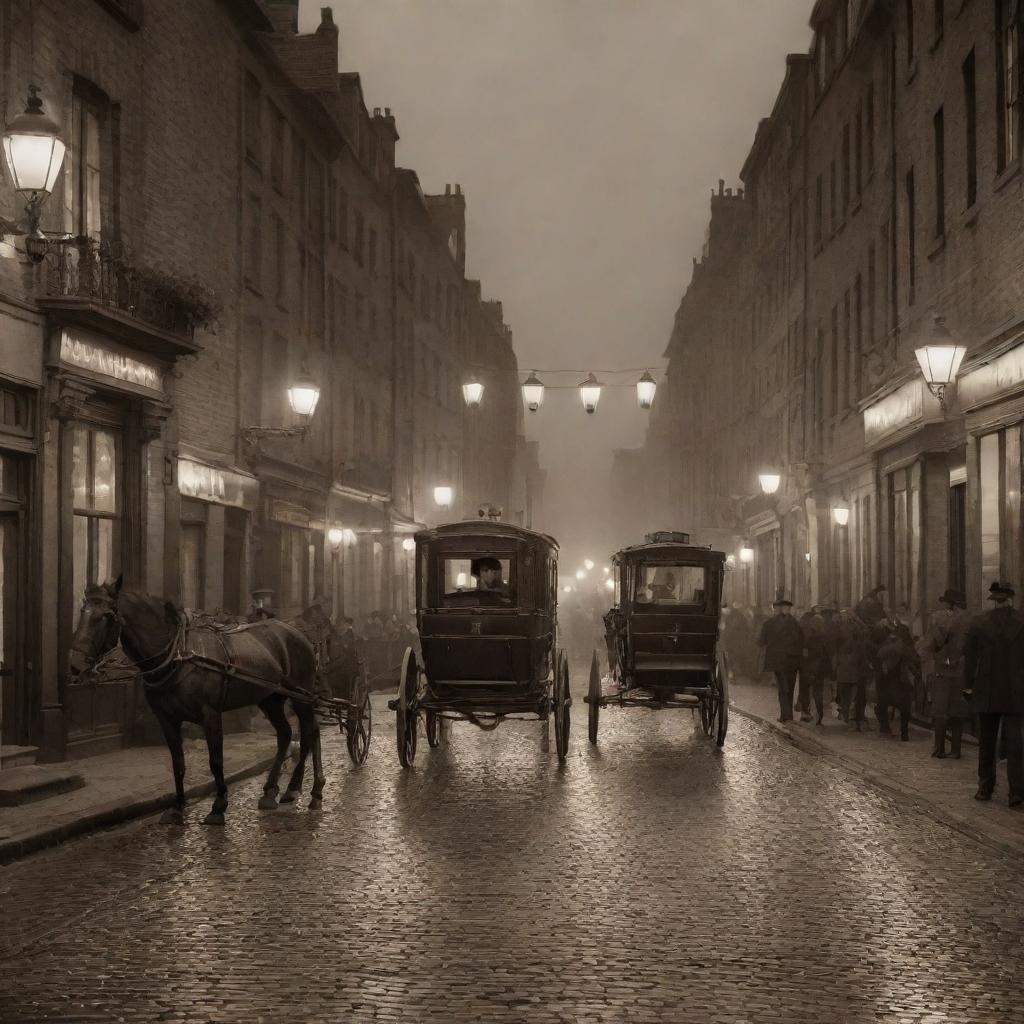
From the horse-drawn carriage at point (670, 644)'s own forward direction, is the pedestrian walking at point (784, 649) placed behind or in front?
in front

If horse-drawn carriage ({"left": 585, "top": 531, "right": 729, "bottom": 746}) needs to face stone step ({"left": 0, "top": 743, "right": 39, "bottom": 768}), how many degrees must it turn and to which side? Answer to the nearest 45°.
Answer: approximately 135° to its left

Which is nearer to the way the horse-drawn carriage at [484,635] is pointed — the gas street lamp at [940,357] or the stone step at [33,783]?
the gas street lamp

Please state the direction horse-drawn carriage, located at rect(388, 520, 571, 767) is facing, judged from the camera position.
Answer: facing away from the viewer

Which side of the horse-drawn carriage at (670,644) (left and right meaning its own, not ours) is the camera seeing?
back

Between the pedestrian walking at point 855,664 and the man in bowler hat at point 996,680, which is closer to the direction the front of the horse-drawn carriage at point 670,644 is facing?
the pedestrian walking

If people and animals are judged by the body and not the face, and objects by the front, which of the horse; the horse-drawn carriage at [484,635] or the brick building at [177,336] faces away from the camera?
the horse-drawn carriage

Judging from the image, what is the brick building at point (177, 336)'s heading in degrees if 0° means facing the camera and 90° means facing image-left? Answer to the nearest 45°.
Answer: approximately 315°

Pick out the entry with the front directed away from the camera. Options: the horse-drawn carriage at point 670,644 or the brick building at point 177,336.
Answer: the horse-drawn carriage
